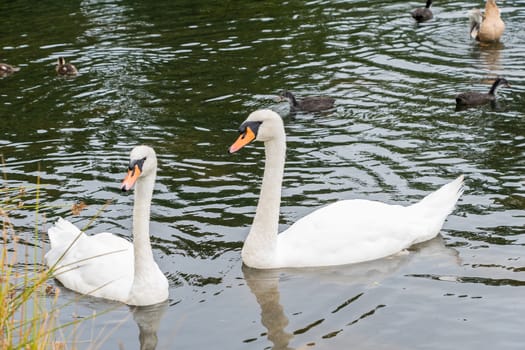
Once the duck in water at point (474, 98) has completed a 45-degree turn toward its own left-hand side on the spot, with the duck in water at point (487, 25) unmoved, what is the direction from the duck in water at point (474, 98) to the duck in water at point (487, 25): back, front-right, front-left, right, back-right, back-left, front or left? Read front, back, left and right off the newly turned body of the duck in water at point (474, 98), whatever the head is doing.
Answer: front-left

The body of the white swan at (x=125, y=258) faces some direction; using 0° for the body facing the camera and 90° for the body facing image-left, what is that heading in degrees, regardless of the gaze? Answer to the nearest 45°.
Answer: approximately 315°

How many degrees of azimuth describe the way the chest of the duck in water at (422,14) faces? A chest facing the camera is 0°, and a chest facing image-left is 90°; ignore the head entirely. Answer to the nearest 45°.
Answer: approximately 270°

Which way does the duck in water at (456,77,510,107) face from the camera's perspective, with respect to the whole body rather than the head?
to the viewer's right

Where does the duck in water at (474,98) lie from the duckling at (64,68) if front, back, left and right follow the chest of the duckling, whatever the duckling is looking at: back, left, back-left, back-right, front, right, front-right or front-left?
back-left
